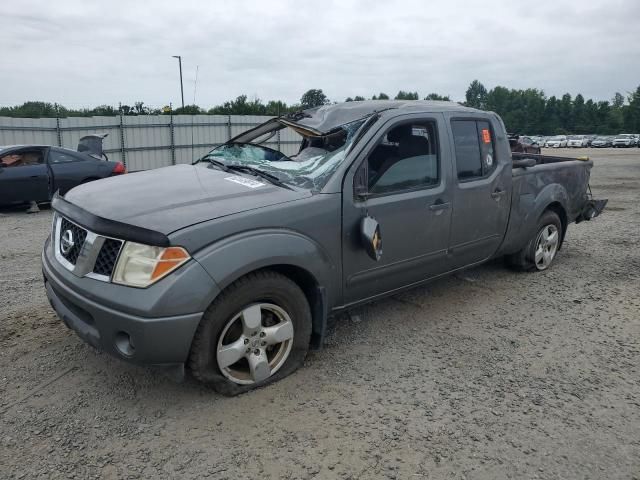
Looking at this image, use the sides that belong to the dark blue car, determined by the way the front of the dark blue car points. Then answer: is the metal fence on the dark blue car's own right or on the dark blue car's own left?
on the dark blue car's own right

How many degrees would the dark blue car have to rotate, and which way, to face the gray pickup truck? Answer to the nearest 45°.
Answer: approximately 90° to its left

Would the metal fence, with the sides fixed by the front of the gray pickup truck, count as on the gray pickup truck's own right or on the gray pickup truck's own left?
on the gray pickup truck's own right

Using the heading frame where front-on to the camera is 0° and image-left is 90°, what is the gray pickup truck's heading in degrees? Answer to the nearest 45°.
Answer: approximately 45°

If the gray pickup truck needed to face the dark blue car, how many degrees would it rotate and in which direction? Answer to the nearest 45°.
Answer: approximately 90° to its right

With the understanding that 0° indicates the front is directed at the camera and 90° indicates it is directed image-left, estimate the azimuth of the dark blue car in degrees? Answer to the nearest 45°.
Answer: approximately 90°
